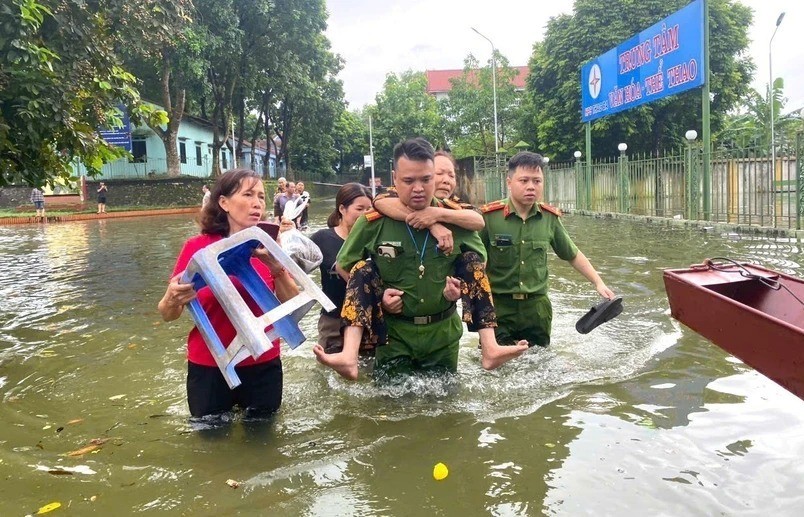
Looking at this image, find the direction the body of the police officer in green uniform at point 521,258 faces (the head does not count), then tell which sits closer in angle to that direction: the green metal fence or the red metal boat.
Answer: the red metal boat

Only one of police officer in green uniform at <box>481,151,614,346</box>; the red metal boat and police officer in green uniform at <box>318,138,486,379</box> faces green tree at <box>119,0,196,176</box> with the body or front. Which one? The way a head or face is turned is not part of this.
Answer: the red metal boat

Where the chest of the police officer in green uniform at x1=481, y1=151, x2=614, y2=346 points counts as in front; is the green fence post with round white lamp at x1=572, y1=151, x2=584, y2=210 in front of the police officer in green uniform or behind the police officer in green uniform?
behind

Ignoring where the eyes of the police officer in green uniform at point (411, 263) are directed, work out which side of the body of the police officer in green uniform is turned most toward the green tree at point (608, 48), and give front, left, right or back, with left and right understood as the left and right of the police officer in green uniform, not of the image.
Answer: back

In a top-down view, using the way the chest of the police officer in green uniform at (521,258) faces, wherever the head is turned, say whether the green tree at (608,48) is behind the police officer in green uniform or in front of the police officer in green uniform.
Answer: behind

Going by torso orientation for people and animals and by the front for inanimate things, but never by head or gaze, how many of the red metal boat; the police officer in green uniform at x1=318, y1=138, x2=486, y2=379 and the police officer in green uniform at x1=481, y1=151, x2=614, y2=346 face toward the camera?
2

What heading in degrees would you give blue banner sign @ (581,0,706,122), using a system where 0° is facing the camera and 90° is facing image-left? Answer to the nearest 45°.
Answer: approximately 45°

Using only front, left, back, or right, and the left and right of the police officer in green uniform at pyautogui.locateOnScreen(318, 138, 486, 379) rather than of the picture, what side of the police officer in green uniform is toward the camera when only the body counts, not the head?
front

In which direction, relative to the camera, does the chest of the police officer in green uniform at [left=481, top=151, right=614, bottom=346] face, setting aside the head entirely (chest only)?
toward the camera

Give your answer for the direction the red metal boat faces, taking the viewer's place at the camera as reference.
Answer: facing away from the viewer and to the left of the viewer

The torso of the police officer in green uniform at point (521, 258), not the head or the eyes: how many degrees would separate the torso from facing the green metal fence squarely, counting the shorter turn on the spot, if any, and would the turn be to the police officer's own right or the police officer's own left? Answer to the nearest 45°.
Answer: approximately 180°
